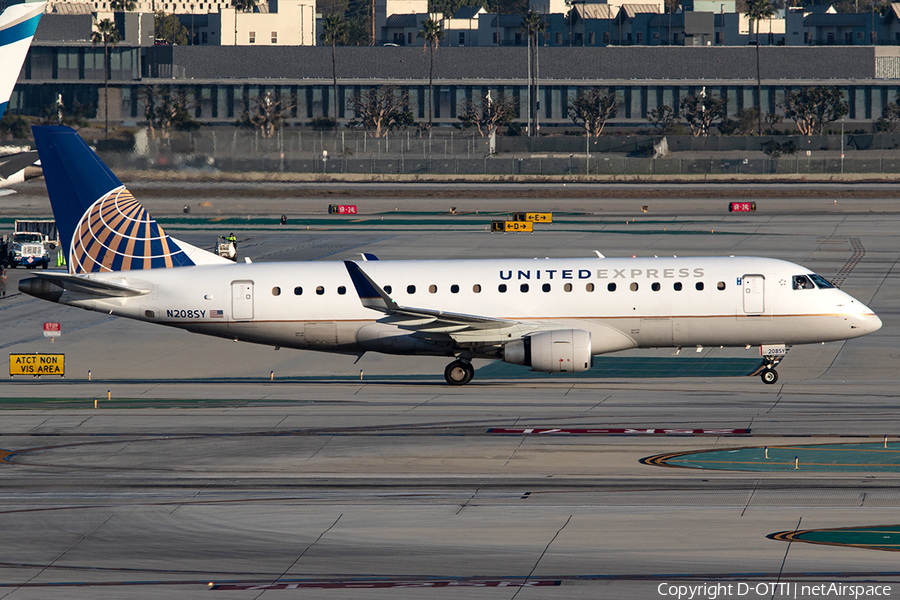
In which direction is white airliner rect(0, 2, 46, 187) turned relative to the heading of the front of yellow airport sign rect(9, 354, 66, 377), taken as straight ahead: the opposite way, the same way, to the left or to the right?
to the right

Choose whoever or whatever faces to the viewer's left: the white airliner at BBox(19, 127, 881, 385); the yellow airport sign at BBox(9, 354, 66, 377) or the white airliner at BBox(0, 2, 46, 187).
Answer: the white airliner at BBox(0, 2, 46, 187)

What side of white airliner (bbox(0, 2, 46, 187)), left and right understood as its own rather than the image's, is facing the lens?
left

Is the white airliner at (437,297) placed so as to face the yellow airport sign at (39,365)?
no

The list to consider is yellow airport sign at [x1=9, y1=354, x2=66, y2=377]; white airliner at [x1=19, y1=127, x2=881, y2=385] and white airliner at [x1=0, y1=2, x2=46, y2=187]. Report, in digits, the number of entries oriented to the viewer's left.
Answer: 1

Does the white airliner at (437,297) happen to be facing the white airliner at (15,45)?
no

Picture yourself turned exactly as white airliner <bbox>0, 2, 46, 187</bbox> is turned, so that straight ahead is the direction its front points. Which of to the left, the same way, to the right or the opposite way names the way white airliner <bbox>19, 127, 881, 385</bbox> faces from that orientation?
the opposite way

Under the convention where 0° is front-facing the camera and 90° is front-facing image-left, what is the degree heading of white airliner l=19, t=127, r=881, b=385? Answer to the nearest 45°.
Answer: approximately 270°

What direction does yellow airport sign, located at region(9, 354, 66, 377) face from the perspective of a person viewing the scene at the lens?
facing the viewer

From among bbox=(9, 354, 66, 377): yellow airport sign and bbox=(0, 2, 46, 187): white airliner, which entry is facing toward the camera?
the yellow airport sign

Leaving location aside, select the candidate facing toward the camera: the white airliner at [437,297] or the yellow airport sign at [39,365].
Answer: the yellow airport sign
